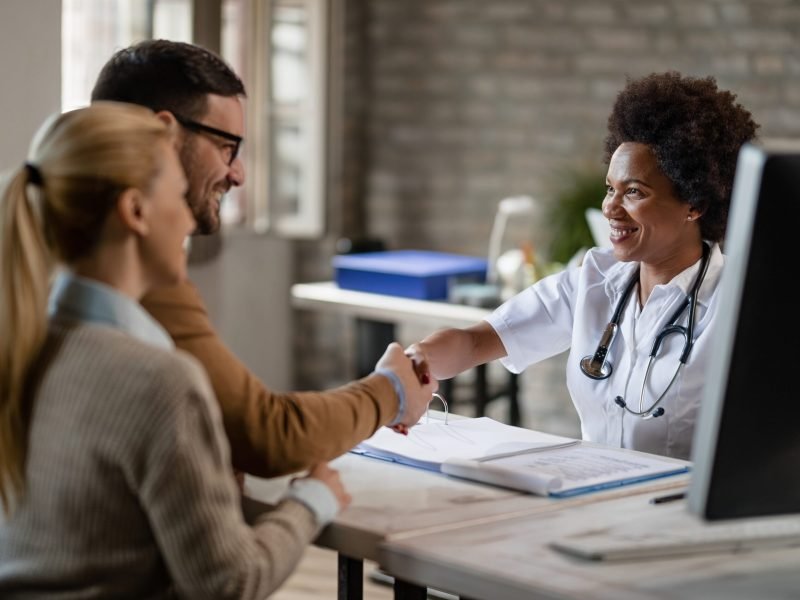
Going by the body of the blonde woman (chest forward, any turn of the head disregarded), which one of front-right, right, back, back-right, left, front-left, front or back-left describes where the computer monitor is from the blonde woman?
front-right

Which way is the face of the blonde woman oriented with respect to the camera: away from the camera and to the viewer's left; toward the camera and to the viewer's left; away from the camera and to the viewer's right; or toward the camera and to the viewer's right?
away from the camera and to the viewer's right

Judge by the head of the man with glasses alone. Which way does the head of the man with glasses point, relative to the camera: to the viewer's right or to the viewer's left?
to the viewer's right

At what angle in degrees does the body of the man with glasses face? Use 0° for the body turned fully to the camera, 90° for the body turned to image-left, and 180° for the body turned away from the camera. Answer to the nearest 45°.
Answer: approximately 270°

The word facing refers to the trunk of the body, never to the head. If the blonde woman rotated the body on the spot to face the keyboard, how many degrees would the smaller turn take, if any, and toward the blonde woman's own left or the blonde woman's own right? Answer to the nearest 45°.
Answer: approximately 45° to the blonde woman's own right

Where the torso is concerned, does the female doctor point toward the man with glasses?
yes

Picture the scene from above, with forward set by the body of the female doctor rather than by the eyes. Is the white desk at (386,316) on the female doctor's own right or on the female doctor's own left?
on the female doctor's own right

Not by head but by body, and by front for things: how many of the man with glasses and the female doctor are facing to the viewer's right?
1
